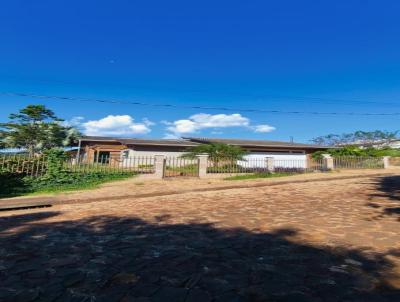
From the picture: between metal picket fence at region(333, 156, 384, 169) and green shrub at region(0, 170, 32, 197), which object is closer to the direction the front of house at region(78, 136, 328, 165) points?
the green shrub

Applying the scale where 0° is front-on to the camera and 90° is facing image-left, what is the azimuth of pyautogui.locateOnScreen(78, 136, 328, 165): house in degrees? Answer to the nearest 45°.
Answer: approximately 0°

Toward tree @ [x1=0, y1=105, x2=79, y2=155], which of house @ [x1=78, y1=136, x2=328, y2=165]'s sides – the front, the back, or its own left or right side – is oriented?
right

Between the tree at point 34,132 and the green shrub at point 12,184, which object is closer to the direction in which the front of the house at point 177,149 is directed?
the green shrub

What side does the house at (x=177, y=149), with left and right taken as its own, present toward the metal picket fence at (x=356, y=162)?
left

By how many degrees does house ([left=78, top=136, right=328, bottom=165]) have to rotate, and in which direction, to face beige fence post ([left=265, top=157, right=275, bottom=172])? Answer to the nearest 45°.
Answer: approximately 45° to its left
